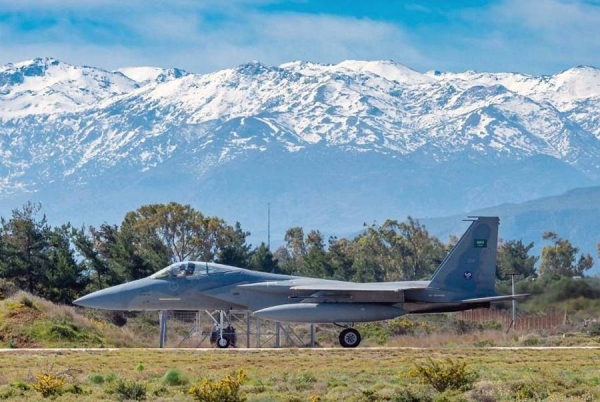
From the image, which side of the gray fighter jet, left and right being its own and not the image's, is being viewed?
left

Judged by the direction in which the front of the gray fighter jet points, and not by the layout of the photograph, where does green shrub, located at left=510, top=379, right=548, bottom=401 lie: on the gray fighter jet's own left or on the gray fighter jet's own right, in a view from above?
on the gray fighter jet's own left

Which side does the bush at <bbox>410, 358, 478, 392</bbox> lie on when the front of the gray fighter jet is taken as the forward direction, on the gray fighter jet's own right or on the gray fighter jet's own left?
on the gray fighter jet's own left

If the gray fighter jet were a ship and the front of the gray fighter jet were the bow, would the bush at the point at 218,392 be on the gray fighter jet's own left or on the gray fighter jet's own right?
on the gray fighter jet's own left

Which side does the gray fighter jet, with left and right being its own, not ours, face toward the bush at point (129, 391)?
left

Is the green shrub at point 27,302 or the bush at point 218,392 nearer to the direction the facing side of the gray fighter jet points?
the green shrub

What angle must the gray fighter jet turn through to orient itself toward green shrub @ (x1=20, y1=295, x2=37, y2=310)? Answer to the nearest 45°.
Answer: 0° — it already faces it

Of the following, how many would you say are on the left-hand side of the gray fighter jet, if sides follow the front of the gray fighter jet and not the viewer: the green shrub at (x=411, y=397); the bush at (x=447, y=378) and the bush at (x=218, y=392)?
3

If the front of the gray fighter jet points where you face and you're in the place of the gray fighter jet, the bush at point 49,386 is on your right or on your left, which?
on your left

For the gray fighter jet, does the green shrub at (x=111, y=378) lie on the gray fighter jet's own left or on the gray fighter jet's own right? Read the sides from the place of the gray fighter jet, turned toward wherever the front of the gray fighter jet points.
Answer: on the gray fighter jet's own left

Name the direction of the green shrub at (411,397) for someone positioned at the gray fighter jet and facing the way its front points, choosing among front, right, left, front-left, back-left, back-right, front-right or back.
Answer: left
